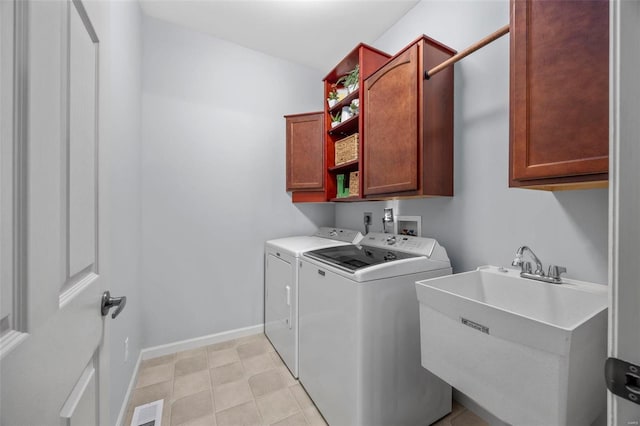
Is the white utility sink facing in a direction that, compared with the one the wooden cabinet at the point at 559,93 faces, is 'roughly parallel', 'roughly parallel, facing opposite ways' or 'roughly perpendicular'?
roughly parallel

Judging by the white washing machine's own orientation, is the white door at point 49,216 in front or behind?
in front

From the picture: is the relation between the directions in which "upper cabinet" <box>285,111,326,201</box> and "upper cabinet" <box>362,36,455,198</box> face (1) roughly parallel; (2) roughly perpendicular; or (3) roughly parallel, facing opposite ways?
roughly parallel

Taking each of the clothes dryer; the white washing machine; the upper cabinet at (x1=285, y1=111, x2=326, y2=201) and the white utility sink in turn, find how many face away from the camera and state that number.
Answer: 0

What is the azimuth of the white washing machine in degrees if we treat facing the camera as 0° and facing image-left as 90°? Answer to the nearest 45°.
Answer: approximately 45°

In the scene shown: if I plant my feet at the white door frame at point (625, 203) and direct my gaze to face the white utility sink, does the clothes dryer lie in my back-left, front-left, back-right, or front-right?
front-left

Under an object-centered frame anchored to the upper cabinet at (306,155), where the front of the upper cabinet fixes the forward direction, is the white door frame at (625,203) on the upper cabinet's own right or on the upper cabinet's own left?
on the upper cabinet's own left

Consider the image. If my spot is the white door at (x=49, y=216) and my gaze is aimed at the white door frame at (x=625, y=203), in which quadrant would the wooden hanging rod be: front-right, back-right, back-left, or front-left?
front-left

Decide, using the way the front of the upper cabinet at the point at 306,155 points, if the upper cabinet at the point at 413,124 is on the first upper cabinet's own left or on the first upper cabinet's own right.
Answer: on the first upper cabinet's own left

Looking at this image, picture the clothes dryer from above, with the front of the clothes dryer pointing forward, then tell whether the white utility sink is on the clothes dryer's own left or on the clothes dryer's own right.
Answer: on the clothes dryer's own left

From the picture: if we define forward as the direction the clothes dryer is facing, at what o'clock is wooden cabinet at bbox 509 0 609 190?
The wooden cabinet is roughly at 9 o'clock from the clothes dryer.
